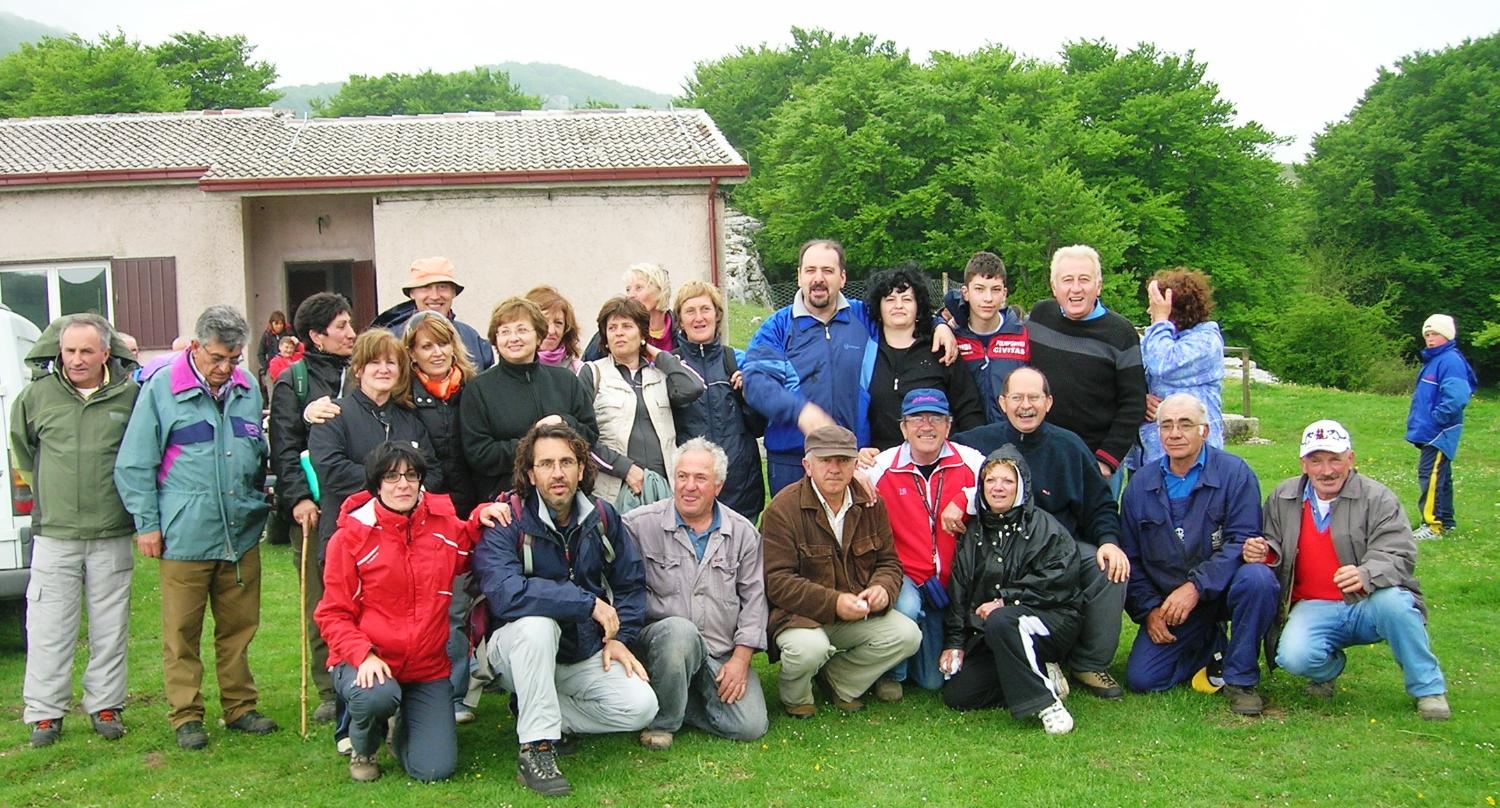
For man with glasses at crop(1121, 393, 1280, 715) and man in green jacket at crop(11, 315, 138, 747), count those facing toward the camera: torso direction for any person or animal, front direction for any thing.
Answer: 2

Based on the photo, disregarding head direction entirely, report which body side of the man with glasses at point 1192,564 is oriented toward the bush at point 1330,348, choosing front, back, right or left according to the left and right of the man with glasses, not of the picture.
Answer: back

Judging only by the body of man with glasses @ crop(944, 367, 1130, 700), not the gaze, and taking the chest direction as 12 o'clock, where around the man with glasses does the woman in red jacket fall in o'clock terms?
The woman in red jacket is roughly at 2 o'clock from the man with glasses.

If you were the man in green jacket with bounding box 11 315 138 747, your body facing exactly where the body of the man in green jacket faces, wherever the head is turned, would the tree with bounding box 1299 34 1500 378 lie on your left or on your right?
on your left

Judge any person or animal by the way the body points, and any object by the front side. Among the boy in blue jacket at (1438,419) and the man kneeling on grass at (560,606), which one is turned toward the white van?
the boy in blue jacket

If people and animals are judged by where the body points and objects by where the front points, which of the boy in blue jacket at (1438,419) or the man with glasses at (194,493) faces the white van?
the boy in blue jacket

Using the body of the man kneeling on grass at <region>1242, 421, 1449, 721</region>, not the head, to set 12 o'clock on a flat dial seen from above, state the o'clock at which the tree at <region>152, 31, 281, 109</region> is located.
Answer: The tree is roughly at 4 o'clock from the man kneeling on grass.

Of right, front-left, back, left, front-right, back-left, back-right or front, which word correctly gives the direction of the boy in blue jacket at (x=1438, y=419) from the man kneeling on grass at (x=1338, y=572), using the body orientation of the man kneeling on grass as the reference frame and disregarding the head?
back

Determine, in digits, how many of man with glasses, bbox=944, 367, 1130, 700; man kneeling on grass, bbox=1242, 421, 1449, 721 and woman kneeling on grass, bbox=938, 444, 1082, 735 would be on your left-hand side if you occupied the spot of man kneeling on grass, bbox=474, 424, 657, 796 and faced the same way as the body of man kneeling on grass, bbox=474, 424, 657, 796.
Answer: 3

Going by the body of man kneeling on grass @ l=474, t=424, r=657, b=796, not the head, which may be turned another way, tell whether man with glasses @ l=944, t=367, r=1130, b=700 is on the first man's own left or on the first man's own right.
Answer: on the first man's own left

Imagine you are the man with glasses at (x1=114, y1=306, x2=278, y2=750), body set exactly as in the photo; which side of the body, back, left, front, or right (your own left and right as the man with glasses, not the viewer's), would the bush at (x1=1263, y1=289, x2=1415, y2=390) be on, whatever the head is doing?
left
